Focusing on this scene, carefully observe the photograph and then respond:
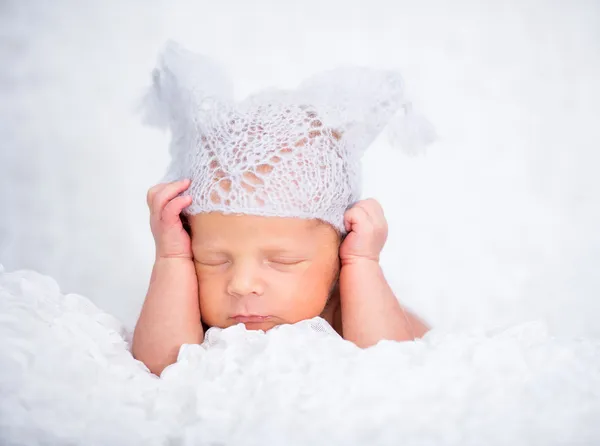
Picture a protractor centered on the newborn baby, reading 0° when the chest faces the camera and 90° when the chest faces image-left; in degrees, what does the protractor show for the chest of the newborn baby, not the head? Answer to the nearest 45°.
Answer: approximately 0°
